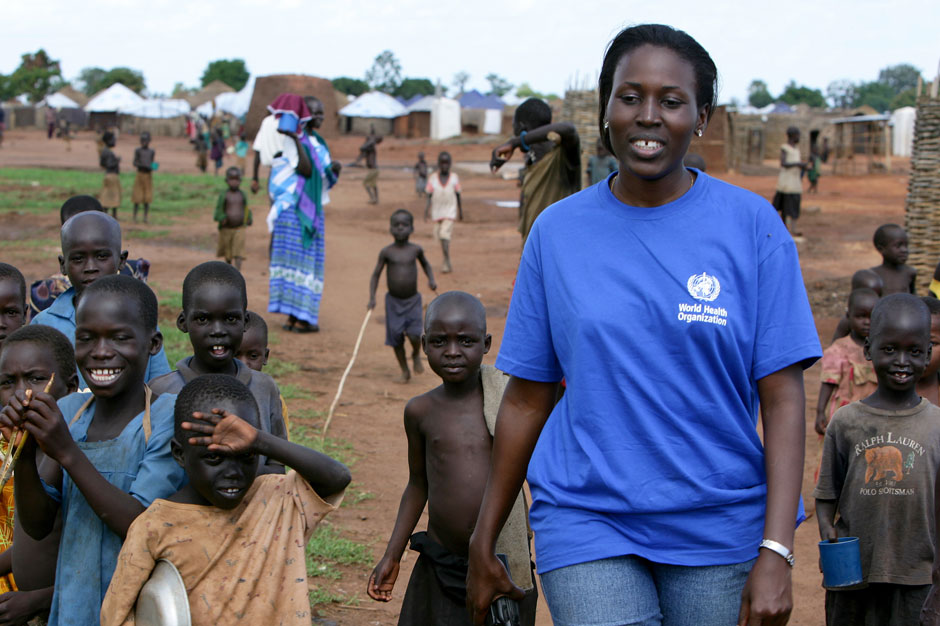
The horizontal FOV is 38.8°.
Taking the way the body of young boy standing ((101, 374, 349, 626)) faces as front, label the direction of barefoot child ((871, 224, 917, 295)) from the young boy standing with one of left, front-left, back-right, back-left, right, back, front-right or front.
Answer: back-left

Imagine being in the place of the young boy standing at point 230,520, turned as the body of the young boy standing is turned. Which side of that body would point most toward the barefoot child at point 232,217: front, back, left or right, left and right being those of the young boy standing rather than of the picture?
back

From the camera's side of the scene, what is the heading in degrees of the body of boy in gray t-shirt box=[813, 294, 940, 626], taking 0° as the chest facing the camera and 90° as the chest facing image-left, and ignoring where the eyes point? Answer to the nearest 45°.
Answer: approximately 0°

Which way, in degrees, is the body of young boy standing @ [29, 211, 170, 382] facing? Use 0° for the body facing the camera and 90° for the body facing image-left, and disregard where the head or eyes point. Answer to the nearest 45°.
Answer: approximately 0°

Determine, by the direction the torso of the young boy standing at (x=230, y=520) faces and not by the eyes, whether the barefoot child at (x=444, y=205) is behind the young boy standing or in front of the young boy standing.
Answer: behind

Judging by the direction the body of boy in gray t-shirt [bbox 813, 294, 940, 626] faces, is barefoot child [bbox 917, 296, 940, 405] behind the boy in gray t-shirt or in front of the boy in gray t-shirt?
behind

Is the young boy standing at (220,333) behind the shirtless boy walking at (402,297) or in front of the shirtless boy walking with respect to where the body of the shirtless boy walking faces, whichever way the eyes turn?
in front

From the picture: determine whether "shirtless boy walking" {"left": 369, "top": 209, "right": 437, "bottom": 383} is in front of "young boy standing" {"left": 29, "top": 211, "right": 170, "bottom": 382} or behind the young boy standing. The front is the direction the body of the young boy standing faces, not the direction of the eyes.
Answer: behind
